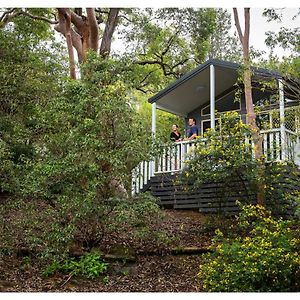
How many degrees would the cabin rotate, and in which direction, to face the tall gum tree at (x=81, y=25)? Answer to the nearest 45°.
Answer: approximately 90° to its right

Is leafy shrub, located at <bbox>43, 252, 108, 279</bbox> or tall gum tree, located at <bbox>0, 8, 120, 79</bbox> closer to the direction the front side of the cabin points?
the leafy shrub

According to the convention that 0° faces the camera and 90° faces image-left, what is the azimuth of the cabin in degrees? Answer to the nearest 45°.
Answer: approximately 45°

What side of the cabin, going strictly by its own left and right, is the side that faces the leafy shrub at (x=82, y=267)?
front
